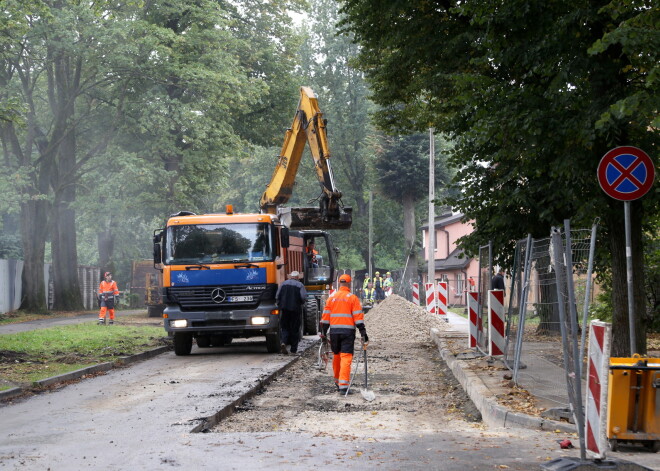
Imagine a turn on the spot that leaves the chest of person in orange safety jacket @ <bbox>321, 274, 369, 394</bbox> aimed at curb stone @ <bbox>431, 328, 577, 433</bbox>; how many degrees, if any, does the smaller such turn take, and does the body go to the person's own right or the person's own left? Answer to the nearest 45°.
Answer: approximately 135° to the person's own right

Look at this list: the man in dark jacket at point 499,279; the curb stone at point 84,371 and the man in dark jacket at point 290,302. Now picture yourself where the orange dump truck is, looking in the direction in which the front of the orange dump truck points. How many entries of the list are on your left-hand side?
2

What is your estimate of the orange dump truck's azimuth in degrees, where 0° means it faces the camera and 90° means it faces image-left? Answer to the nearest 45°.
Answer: approximately 0°

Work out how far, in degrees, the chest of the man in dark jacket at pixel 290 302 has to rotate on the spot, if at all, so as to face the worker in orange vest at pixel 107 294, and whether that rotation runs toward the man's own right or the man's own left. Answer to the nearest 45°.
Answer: approximately 45° to the man's own left

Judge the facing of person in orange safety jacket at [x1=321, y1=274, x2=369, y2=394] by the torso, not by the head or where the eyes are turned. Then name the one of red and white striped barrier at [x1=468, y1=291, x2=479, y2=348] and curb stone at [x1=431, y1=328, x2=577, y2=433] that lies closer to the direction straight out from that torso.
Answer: the red and white striped barrier

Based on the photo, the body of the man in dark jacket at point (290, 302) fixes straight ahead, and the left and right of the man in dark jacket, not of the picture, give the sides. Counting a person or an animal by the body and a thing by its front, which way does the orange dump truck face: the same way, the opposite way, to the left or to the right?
the opposite way

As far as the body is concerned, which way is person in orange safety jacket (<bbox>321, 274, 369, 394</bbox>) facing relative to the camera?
away from the camera

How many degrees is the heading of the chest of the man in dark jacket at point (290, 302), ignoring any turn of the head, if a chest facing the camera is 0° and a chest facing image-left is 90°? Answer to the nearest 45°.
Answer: approximately 180°

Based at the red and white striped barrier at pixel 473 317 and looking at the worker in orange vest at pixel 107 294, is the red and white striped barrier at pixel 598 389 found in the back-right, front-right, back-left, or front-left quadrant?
back-left

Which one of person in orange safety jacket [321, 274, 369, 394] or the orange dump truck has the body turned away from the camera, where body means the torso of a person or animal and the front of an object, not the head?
the person in orange safety jacket

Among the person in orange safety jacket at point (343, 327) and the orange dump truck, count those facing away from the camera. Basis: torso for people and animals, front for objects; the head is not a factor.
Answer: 1
